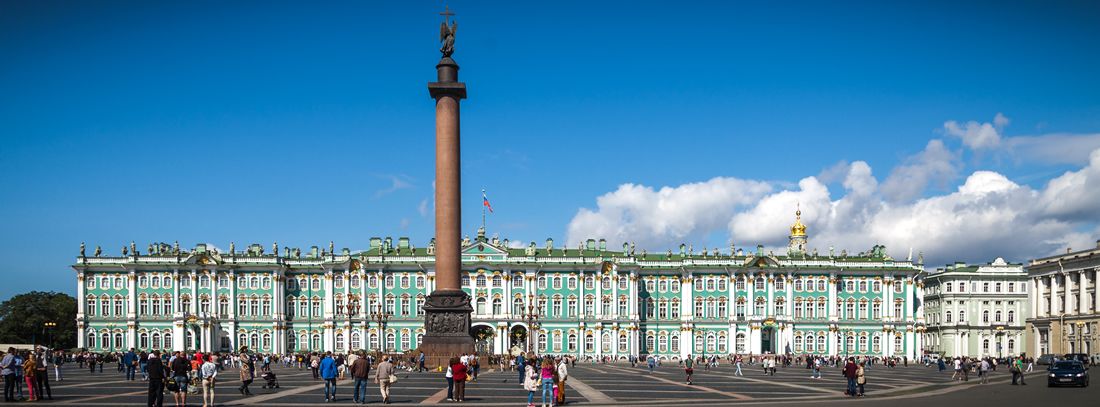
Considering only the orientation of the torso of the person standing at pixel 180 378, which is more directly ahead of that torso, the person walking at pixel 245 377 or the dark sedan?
the person walking

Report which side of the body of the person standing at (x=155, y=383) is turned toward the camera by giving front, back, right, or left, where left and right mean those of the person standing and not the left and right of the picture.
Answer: back

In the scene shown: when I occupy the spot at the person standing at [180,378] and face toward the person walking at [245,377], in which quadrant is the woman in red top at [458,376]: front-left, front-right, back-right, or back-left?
front-right

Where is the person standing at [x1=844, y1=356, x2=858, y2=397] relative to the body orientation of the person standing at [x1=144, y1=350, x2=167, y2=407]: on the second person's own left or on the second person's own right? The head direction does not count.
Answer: on the second person's own right

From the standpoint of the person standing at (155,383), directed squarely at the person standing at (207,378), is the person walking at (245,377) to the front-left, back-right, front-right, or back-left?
front-left

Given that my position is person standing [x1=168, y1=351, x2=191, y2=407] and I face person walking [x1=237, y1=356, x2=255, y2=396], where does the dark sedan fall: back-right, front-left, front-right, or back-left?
front-right
